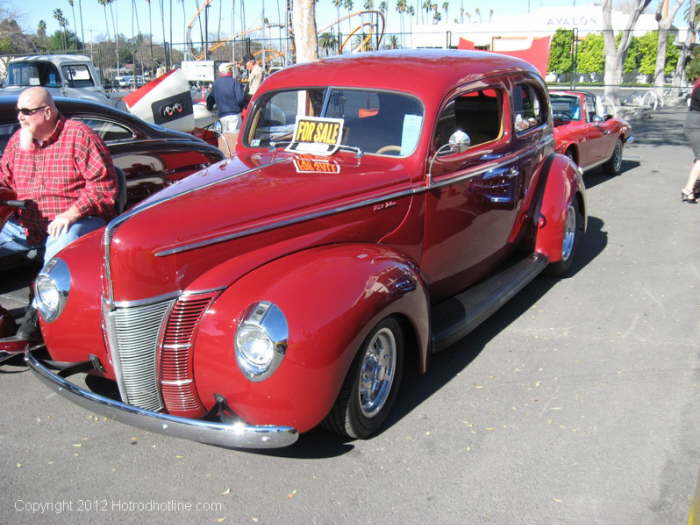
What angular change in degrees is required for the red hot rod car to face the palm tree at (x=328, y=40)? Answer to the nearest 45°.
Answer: approximately 135° to its right

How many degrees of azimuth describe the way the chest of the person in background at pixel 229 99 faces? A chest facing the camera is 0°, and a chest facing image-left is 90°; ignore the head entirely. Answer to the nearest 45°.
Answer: approximately 180°

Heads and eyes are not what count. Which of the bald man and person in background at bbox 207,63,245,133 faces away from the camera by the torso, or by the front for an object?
the person in background

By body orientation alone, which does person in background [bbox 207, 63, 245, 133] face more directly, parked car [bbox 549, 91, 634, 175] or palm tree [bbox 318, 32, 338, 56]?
the palm tree

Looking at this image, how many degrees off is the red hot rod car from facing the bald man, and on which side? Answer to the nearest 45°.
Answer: approximately 90° to its right

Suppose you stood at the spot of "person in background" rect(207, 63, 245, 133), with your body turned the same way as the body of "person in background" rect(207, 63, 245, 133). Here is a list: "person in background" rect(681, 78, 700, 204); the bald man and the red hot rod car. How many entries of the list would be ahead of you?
0

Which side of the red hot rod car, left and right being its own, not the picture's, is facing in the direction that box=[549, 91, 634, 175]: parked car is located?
back

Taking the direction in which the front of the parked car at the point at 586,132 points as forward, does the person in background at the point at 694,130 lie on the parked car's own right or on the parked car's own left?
on the parked car's own left

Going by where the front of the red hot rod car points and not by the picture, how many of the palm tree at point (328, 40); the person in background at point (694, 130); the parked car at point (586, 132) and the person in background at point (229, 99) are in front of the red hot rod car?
0

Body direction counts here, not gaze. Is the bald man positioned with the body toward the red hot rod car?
no

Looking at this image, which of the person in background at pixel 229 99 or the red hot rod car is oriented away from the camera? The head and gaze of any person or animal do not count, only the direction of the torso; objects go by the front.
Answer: the person in background

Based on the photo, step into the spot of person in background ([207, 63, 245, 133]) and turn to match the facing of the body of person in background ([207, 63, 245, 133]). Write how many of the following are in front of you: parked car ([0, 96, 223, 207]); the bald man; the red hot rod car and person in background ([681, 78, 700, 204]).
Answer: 0

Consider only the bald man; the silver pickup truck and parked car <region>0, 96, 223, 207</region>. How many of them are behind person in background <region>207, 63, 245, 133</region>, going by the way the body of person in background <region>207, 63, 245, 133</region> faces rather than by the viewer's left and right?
2

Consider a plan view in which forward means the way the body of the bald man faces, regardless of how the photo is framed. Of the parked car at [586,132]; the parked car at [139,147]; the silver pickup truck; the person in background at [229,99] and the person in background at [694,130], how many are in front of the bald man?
0

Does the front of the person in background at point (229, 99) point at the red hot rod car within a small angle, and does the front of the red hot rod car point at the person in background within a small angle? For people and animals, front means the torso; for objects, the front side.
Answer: no

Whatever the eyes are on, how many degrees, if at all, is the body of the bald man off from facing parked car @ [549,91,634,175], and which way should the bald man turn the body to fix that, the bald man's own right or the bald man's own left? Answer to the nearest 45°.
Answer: approximately 180°

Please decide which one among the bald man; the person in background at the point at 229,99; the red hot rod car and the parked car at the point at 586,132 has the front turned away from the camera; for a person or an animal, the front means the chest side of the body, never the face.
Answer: the person in background

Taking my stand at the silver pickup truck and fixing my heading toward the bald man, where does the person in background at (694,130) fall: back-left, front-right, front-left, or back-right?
front-left
